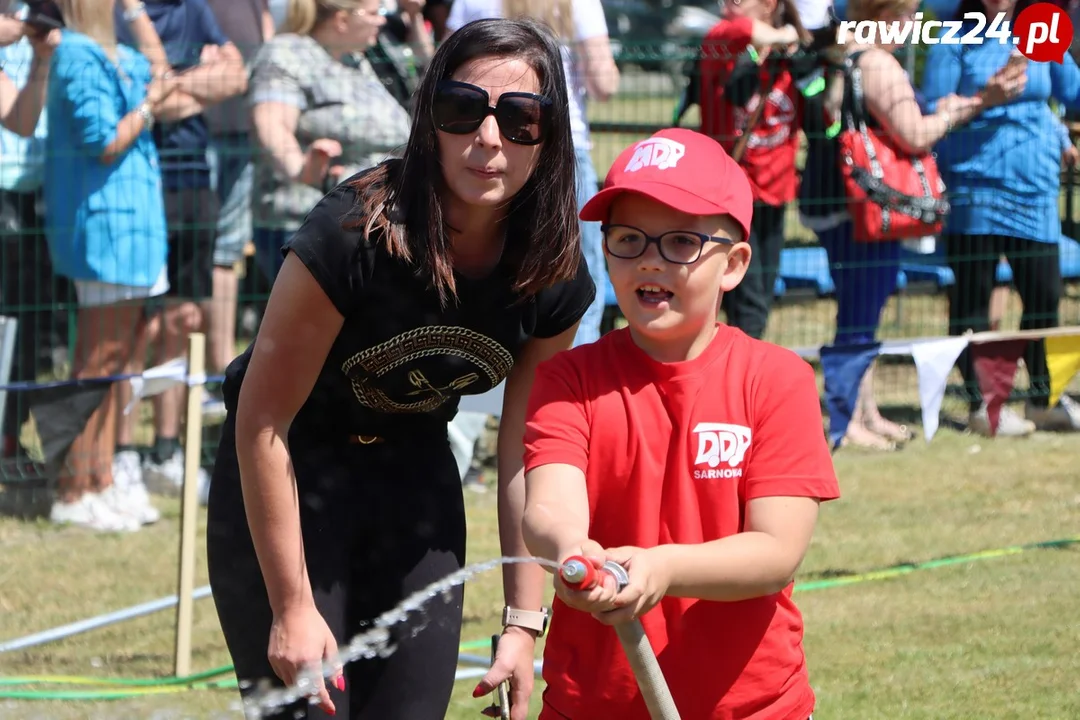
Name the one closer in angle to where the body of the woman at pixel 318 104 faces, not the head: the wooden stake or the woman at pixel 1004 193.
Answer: the woman

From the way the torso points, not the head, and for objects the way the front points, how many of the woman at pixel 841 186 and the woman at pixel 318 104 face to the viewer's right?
2

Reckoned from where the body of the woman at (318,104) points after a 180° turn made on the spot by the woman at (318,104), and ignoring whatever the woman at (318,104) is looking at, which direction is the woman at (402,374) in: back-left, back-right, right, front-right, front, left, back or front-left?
left

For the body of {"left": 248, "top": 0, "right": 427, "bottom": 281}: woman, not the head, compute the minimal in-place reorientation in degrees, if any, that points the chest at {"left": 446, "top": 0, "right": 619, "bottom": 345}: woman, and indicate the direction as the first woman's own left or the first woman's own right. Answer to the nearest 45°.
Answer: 0° — they already face them

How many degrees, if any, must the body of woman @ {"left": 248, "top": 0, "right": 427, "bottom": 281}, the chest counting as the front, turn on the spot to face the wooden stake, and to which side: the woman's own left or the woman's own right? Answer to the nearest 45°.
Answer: approximately 90° to the woman's own right

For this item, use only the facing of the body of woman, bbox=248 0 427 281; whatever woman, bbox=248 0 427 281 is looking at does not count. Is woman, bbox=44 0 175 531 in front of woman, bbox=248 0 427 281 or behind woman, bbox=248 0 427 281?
behind

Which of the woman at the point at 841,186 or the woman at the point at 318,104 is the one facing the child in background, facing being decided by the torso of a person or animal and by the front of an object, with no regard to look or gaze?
the woman at the point at 318,104

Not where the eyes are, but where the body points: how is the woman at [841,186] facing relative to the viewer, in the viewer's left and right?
facing to the right of the viewer

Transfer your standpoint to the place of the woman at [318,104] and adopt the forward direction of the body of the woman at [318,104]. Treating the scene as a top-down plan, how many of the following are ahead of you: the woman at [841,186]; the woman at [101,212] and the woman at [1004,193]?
2

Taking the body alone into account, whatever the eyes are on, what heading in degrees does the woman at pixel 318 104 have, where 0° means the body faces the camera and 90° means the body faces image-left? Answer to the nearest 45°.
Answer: approximately 270°

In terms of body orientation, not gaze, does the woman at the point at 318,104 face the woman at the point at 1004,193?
yes

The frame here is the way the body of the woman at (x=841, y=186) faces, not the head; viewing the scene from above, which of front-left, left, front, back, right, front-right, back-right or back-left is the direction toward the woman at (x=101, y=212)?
back-right

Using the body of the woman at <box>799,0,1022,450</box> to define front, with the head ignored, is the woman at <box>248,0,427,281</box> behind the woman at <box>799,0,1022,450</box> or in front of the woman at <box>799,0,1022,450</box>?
behind
